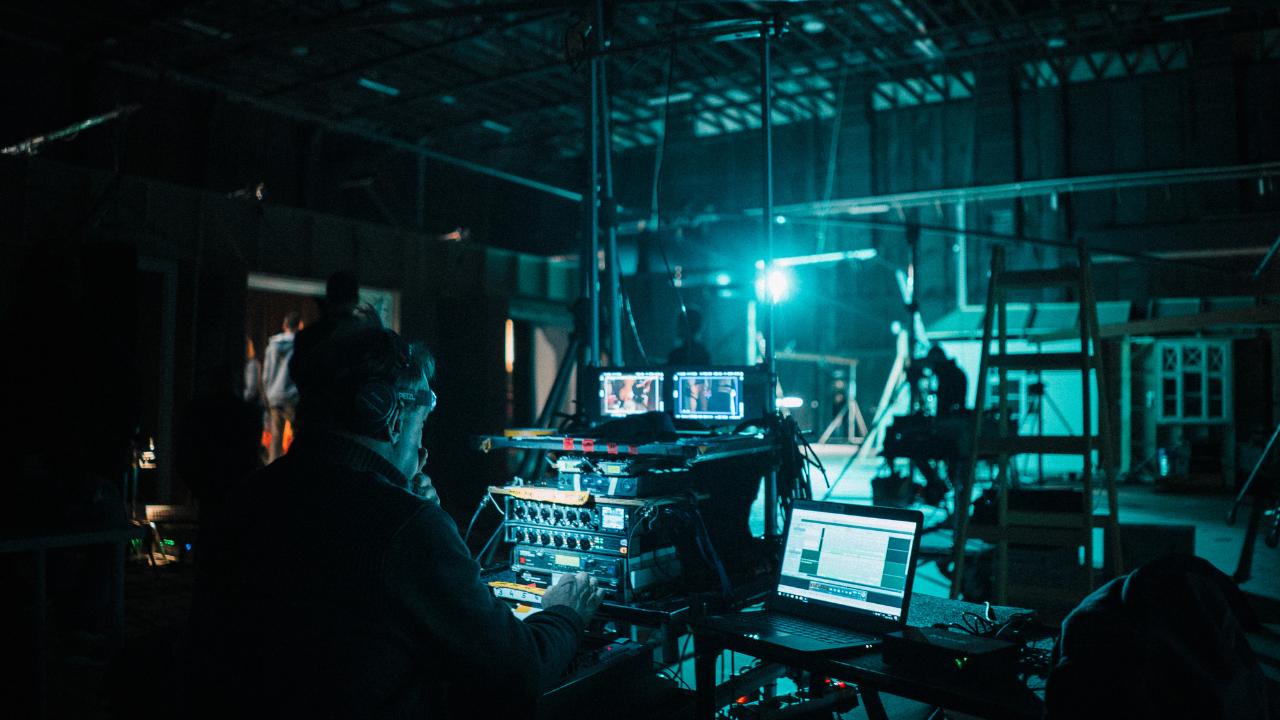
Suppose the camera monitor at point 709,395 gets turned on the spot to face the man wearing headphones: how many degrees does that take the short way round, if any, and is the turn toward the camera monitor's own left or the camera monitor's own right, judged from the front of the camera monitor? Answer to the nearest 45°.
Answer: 0° — it already faces them

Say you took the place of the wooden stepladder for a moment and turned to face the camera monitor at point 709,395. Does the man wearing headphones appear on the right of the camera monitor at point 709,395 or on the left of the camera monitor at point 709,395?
left

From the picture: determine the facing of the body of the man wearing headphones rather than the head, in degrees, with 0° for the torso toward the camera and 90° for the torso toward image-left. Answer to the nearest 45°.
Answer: approximately 225°

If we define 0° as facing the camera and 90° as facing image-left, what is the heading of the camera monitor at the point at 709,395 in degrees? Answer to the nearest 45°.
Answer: approximately 0°

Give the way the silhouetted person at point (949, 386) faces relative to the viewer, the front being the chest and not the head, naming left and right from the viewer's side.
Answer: facing to the left of the viewer

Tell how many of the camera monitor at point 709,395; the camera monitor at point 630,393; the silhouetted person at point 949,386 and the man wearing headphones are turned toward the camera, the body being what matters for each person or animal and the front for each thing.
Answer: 2

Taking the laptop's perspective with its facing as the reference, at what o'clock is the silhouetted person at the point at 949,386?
The silhouetted person is roughly at 5 o'clock from the laptop.

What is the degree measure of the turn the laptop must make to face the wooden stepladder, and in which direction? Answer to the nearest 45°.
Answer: approximately 180°

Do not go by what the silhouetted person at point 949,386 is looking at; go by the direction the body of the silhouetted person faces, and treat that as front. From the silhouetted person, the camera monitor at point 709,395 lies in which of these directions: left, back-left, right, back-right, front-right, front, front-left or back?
left

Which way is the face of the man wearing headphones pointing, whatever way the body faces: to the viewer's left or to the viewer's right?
to the viewer's right

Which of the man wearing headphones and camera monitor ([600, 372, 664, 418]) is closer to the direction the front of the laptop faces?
the man wearing headphones
